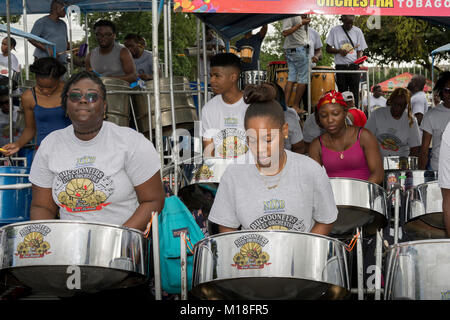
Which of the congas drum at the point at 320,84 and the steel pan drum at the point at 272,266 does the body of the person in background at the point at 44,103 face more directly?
the steel pan drum

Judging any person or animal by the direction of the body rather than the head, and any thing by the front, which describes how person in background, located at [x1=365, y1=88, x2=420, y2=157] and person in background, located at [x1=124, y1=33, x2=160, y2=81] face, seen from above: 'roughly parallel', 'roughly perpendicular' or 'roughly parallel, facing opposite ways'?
roughly parallel

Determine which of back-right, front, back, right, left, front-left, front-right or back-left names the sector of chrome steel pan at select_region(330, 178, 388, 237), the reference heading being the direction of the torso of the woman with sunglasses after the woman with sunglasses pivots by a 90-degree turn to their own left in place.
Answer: front

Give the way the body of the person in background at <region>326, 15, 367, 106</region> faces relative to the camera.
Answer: toward the camera

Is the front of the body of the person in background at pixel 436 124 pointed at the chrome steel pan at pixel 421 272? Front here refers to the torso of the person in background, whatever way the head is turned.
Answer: yes

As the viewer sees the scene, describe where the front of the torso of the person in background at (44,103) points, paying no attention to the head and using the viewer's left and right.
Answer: facing the viewer

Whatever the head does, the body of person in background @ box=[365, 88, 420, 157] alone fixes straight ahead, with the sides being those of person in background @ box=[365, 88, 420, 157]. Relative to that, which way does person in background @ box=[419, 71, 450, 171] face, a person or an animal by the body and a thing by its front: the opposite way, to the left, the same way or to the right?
the same way

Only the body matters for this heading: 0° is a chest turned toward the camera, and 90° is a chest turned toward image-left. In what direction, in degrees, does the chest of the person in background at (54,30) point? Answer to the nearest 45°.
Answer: approximately 315°

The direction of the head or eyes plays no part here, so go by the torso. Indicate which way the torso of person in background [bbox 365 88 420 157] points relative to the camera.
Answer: toward the camera

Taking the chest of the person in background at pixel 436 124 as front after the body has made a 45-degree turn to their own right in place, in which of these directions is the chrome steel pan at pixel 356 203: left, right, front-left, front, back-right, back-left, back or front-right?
front-left

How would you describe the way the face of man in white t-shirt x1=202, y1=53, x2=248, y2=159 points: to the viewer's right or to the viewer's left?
to the viewer's left

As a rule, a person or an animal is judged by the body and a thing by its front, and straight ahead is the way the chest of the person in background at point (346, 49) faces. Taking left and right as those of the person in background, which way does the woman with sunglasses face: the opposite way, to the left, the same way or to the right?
the same way

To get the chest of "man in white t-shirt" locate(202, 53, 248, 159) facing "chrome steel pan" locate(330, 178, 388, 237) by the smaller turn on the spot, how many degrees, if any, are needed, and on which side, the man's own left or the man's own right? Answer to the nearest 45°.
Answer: approximately 45° to the man's own left

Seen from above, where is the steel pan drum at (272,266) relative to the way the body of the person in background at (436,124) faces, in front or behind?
in front

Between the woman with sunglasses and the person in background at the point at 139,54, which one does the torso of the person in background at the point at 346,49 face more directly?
the woman with sunglasses

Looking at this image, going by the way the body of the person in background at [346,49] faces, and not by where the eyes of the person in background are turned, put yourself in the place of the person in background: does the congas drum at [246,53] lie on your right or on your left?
on your right

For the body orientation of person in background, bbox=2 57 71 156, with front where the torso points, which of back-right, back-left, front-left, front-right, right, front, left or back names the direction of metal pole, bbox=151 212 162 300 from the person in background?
front

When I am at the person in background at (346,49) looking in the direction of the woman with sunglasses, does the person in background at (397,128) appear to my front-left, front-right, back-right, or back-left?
front-left

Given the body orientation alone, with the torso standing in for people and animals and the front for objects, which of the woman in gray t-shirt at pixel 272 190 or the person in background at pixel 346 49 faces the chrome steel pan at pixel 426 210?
the person in background

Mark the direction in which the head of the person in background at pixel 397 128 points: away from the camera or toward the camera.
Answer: toward the camera

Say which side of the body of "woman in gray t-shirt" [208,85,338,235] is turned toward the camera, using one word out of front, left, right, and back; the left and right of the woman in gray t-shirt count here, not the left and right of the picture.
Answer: front
